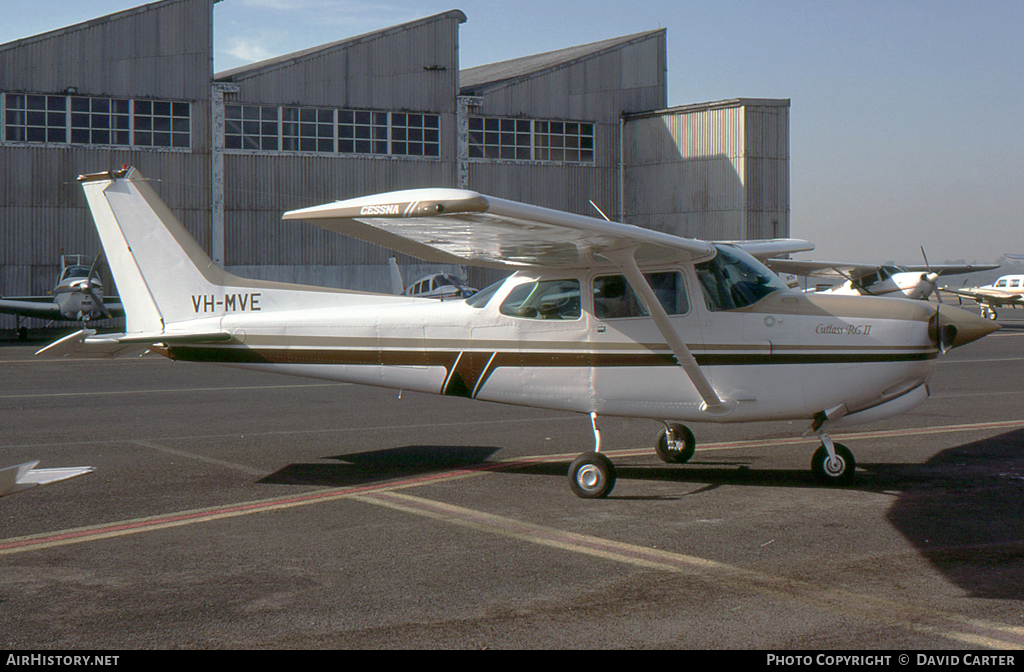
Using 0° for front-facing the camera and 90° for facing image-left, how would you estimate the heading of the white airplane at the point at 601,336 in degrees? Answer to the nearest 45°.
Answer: approximately 270°

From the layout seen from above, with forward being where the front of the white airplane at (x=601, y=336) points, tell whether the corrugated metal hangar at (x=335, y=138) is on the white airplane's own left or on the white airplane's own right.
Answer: on the white airplane's own left

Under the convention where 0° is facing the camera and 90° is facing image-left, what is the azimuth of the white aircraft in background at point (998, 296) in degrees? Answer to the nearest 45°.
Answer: approximately 90°

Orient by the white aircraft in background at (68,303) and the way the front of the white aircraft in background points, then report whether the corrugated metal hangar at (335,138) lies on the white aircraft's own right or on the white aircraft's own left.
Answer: on the white aircraft's own left

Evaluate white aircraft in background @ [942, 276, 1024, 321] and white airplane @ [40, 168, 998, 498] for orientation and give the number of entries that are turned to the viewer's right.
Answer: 1

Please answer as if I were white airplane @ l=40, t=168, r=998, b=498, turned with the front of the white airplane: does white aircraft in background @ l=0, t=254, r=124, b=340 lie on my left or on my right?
on my left

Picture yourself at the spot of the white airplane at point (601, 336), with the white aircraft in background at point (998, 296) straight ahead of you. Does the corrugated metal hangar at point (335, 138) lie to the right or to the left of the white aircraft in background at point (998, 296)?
left
